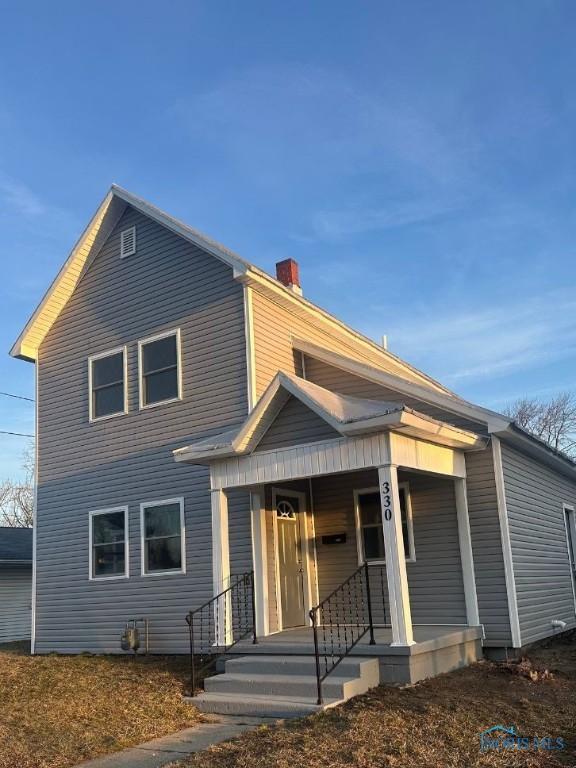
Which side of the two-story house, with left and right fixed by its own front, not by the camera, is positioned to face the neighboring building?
right
